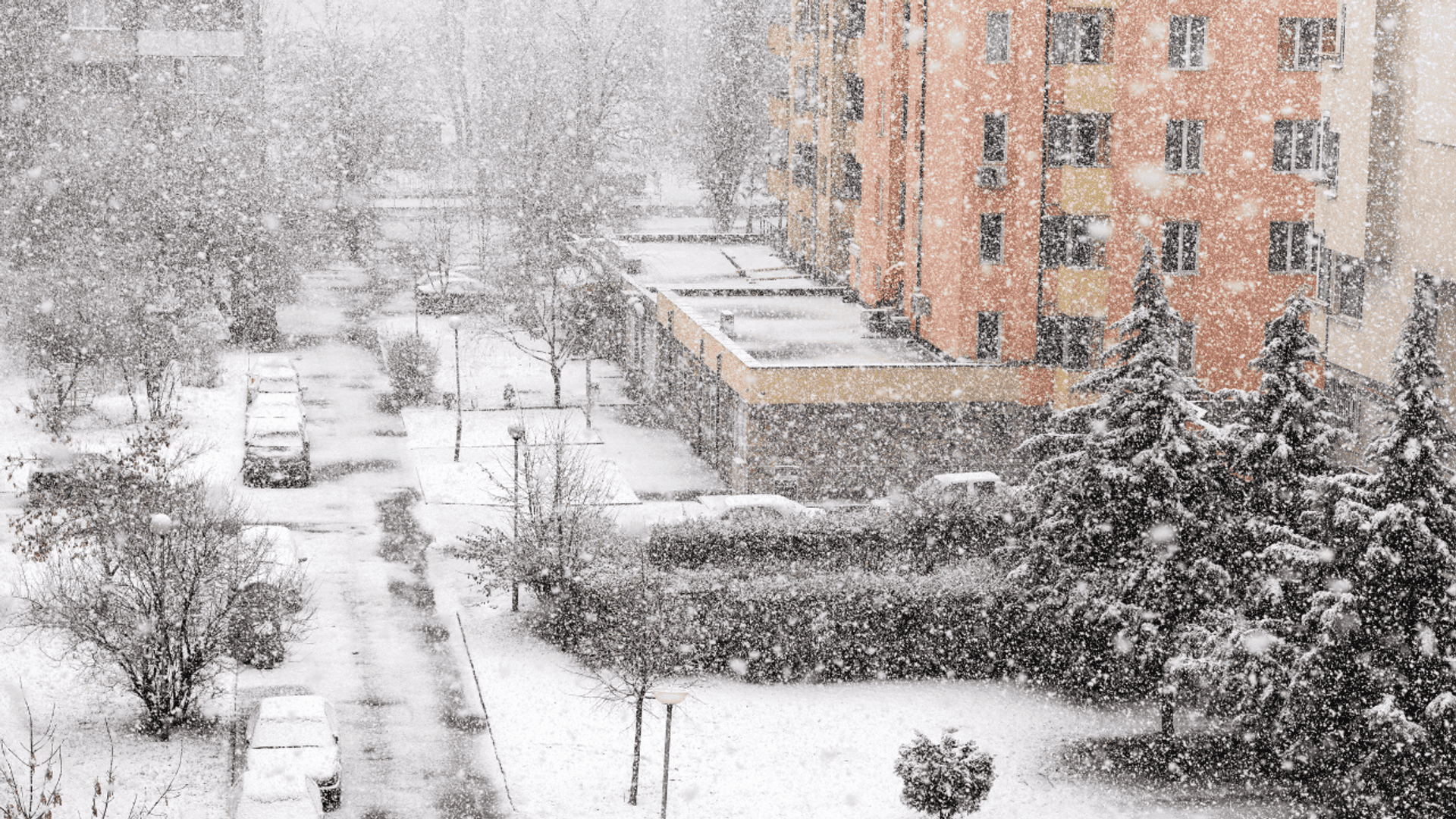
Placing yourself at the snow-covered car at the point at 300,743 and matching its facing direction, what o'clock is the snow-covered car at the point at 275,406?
the snow-covered car at the point at 275,406 is roughly at 6 o'clock from the snow-covered car at the point at 300,743.

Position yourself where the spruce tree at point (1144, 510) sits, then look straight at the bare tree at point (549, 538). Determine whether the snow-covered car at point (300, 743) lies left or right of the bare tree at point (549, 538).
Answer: left

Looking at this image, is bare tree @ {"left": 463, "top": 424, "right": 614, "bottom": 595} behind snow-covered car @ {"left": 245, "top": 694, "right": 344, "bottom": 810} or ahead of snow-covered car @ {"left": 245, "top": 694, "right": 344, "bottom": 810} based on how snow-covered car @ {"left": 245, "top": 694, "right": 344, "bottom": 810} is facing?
behind

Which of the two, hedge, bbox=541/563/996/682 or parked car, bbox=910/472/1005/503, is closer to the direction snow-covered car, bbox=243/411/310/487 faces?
the hedge

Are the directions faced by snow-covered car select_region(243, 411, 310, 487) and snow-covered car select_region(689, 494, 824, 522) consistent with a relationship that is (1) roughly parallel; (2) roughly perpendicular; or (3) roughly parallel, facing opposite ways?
roughly perpendicular

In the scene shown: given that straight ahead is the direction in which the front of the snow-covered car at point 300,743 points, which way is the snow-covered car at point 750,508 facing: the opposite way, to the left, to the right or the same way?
to the left

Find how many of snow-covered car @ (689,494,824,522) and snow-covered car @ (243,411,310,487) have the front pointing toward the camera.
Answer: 1

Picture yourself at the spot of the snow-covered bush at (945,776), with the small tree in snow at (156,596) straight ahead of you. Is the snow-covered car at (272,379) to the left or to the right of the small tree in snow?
right
